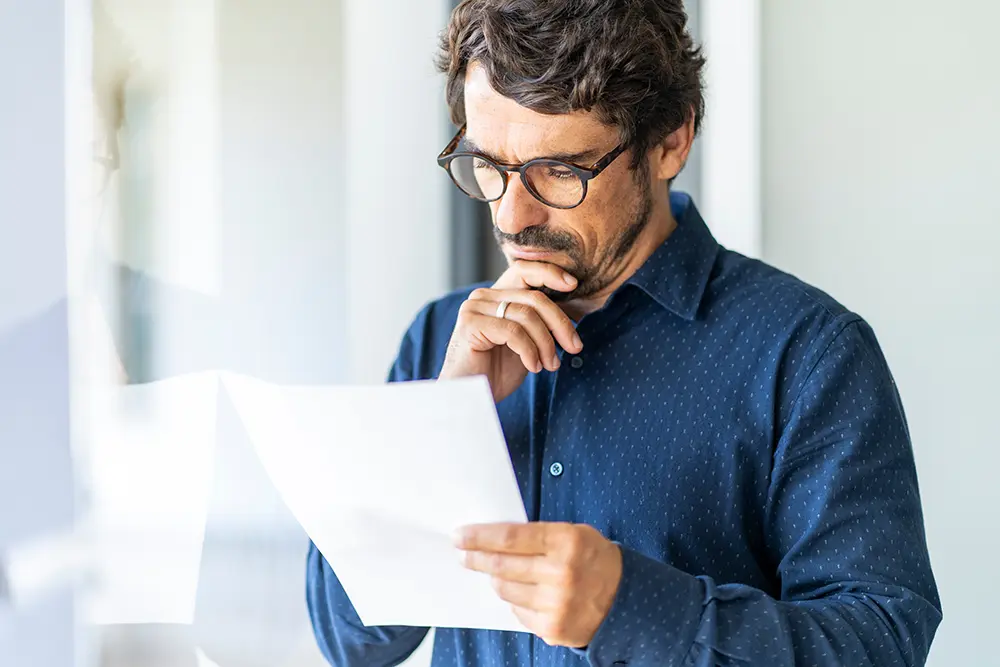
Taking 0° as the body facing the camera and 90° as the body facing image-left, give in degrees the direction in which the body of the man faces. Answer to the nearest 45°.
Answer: approximately 45°
